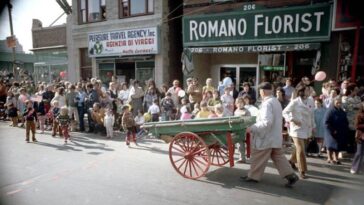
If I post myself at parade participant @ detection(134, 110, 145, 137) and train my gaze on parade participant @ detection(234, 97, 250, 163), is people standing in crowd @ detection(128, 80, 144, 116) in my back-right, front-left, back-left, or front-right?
back-left

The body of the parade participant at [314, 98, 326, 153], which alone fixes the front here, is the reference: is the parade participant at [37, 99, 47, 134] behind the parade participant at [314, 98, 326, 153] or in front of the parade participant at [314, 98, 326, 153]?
in front

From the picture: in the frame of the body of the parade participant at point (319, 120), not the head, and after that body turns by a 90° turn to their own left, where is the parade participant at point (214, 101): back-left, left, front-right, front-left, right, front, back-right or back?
back-right

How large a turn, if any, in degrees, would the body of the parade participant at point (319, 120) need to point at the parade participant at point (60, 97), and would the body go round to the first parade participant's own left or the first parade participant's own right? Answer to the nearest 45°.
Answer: approximately 45° to the first parade participant's own right

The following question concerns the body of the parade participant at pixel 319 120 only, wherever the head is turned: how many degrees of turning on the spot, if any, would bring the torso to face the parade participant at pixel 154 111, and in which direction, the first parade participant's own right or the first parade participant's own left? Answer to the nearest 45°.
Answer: approximately 45° to the first parade participant's own right

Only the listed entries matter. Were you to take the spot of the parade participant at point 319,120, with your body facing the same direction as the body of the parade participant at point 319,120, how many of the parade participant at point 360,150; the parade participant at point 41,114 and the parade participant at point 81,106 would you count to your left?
1

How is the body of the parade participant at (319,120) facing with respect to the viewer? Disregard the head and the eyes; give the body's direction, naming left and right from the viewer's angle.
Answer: facing the viewer and to the left of the viewer

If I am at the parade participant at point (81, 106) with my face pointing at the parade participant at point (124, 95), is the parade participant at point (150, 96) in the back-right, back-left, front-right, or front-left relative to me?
front-right

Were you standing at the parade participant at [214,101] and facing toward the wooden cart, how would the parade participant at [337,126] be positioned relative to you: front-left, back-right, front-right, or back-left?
front-left

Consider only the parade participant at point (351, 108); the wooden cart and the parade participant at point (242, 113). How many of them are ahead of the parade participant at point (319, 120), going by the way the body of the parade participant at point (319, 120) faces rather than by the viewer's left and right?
2

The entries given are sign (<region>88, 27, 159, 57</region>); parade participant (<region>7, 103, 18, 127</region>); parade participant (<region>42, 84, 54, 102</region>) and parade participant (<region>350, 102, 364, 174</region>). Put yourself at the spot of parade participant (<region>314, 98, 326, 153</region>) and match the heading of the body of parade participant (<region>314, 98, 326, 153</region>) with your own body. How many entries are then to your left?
1

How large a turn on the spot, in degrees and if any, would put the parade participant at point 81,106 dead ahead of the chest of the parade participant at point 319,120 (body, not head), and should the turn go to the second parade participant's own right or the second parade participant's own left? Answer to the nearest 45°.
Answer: approximately 45° to the second parade participant's own right

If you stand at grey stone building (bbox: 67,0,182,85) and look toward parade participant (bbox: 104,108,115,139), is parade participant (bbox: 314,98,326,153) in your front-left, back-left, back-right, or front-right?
front-left

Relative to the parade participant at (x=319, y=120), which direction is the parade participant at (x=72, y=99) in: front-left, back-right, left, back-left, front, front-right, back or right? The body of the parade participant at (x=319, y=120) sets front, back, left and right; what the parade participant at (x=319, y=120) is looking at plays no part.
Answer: front-right

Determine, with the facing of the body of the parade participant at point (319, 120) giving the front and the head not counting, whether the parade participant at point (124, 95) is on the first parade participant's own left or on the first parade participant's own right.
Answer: on the first parade participant's own right
